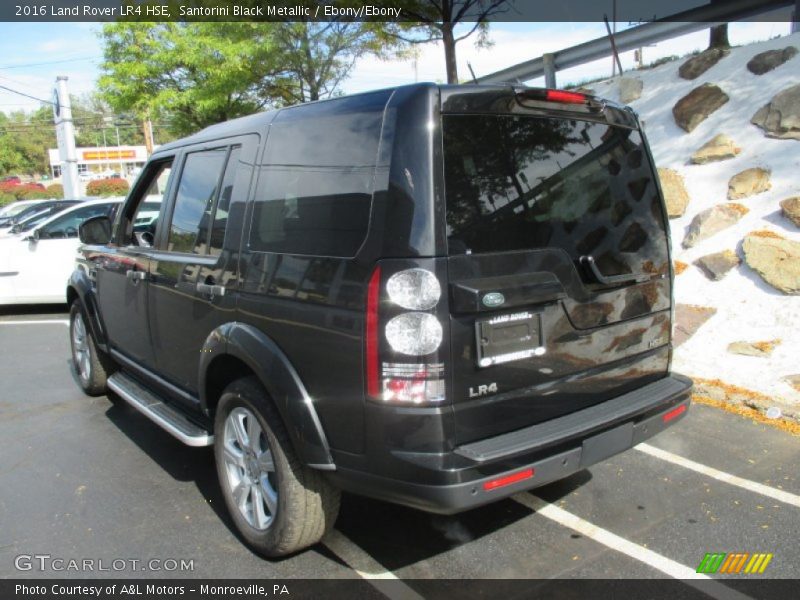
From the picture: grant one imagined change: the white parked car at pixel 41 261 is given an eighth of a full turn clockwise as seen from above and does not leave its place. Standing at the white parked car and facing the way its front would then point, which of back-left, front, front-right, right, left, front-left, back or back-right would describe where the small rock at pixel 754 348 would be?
back

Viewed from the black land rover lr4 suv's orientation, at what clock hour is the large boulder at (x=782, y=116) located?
The large boulder is roughly at 3 o'clock from the black land rover lr4 suv.

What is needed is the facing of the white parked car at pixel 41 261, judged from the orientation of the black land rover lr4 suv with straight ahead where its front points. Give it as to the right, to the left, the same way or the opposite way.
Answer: to the left

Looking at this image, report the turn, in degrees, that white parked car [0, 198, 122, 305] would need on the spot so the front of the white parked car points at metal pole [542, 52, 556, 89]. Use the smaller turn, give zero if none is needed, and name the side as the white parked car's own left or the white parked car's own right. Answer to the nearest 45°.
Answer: approximately 180°

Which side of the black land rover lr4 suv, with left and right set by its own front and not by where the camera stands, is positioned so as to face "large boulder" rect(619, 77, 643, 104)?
right

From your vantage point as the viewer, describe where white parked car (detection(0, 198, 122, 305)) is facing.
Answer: facing to the left of the viewer

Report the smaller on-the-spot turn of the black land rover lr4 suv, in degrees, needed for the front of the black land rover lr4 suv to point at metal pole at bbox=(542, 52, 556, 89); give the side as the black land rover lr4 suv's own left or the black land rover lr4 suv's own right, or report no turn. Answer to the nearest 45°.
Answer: approximately 45° to the black land rover lr4 suv's own right

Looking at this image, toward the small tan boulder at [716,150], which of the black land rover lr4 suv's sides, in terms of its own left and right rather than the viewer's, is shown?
right

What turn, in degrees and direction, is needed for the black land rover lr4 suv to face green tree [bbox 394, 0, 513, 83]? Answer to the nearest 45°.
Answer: approximately 45° to its right

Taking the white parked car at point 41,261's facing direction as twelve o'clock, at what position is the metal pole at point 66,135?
The metal pole is roughly at 3 o'clock from the white parked car.

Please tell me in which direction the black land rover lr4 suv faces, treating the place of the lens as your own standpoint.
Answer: facing away from the viewer and to the left of the viewer
